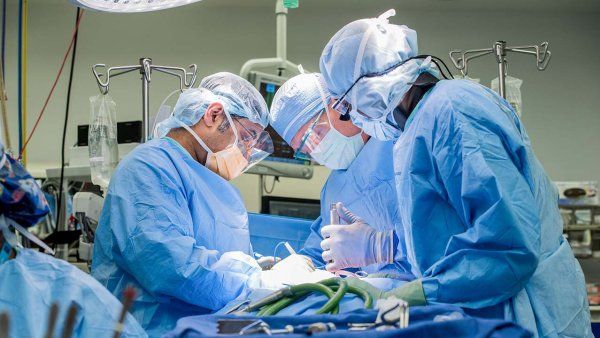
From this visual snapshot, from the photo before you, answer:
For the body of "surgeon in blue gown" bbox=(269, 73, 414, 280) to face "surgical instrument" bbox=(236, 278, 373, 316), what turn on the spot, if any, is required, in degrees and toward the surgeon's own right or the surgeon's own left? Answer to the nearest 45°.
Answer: approximately 45° to the surgeon's own left

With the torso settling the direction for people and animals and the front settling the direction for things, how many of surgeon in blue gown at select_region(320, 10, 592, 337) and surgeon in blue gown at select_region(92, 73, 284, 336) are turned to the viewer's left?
1

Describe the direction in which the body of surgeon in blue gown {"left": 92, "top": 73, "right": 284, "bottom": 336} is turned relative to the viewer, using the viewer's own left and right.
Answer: facing to the right of the viewer

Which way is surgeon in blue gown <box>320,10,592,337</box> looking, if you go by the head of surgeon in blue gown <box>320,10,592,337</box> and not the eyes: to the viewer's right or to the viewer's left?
to the viewer's left

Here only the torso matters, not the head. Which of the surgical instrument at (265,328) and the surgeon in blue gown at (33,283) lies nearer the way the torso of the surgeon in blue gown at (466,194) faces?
the surgeon in blue gown

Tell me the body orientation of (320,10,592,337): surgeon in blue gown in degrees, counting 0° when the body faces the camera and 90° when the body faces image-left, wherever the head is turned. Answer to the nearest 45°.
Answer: approximately 90°

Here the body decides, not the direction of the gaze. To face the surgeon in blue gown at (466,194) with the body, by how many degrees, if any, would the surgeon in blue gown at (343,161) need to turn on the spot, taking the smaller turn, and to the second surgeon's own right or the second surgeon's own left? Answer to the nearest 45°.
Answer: approximately 45° to the second surgeon's own left

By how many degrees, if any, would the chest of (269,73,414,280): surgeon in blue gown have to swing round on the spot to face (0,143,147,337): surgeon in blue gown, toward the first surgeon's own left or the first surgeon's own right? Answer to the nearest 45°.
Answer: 0° — they already face them

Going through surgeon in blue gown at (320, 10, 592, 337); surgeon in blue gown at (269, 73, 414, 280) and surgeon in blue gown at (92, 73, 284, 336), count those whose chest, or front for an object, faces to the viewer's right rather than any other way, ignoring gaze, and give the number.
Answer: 1

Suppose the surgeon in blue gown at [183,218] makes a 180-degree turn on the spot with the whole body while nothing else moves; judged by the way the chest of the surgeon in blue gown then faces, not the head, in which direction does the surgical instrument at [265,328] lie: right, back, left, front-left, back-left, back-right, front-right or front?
left

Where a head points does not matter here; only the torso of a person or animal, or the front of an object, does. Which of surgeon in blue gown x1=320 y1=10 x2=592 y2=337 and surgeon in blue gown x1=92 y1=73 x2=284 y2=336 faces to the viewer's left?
surgeon in blue gown x1=320 y1=10 x2=592 y2=337

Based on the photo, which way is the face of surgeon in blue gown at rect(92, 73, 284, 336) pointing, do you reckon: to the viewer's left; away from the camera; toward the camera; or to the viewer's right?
to the viewer's right

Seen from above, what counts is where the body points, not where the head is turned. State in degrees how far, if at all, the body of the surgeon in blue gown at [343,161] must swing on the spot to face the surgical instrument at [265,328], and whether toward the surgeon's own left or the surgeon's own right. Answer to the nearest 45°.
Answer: approximately 45° to the surgeon's own left

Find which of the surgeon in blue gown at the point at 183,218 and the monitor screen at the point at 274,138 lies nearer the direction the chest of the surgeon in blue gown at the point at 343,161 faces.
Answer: the surgeon in blue gown
